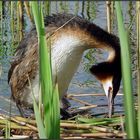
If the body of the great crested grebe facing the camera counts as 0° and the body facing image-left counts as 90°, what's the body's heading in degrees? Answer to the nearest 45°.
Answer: approximately 270°

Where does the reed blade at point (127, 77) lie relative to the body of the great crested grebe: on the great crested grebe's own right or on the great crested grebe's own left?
on the great crested grebe's own right
